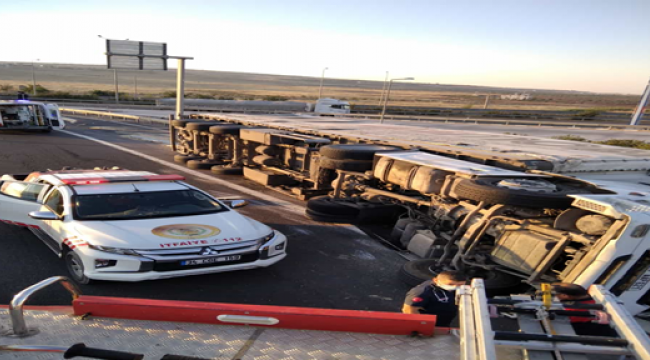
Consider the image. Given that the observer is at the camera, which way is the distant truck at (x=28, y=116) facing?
facing to the right of the viewer

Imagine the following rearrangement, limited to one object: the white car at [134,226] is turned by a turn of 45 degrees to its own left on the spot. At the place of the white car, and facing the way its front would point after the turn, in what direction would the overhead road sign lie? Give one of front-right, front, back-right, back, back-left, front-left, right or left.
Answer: left

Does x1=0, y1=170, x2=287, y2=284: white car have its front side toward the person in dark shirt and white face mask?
yes

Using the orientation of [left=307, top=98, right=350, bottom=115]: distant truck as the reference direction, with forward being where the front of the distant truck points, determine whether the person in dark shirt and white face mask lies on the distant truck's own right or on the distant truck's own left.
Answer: on the distant truck's own right

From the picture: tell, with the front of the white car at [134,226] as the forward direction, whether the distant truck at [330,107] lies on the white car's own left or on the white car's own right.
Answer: on the white car's own left

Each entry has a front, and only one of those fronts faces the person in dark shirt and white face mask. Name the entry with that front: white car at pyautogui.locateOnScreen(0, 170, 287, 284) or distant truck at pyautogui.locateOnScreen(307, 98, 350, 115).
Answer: the white car

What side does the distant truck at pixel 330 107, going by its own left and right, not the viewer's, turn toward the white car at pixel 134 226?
right

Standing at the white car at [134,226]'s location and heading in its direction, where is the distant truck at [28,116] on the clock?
The distant truck is roughly at 7 o'clock from the white car.

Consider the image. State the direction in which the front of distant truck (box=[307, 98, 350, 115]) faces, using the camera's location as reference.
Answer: facing to the right of the viewer

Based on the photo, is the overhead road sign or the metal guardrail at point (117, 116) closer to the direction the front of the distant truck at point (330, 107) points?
the metal guardrail
